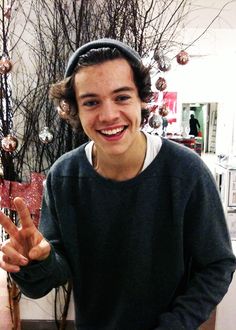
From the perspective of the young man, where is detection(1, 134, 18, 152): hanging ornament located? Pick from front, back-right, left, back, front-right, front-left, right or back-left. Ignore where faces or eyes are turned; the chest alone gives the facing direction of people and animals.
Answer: back-right

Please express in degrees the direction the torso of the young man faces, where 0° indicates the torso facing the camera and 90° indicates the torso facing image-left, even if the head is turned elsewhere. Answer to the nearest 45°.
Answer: approximately 0°

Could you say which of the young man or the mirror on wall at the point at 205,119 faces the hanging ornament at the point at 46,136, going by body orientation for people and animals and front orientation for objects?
the mirror on wall

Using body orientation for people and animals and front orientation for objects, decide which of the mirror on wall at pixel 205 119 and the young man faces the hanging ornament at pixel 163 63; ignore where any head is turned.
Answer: the mirror on wall

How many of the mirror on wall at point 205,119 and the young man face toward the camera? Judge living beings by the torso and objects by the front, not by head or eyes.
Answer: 2

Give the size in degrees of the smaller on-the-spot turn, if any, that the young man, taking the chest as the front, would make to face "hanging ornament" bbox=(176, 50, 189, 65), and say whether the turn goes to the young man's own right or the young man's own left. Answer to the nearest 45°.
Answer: approximately 180°

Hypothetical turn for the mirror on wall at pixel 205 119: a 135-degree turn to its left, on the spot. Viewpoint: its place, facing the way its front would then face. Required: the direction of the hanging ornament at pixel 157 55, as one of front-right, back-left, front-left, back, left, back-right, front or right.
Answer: back-right

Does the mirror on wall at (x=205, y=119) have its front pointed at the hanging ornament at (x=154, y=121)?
yes

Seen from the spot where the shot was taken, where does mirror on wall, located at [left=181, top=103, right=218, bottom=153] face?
facing the viewer

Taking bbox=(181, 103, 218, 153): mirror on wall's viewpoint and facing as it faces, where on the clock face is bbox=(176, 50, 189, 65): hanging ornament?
The hanging ornament is roughly at 12 o'clock from the mirror on wall.

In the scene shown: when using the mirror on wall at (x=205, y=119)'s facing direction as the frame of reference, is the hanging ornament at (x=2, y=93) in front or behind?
in front

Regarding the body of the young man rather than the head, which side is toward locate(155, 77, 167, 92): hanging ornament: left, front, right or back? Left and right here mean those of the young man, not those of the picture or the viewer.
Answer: back

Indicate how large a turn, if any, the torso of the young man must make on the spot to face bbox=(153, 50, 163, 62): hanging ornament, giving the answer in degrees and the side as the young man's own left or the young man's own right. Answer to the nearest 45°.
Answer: approximately 180°

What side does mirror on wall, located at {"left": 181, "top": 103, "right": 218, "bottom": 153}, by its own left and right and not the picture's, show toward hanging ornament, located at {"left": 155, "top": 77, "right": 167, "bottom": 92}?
front

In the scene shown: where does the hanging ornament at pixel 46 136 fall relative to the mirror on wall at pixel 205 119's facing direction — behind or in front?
in front
